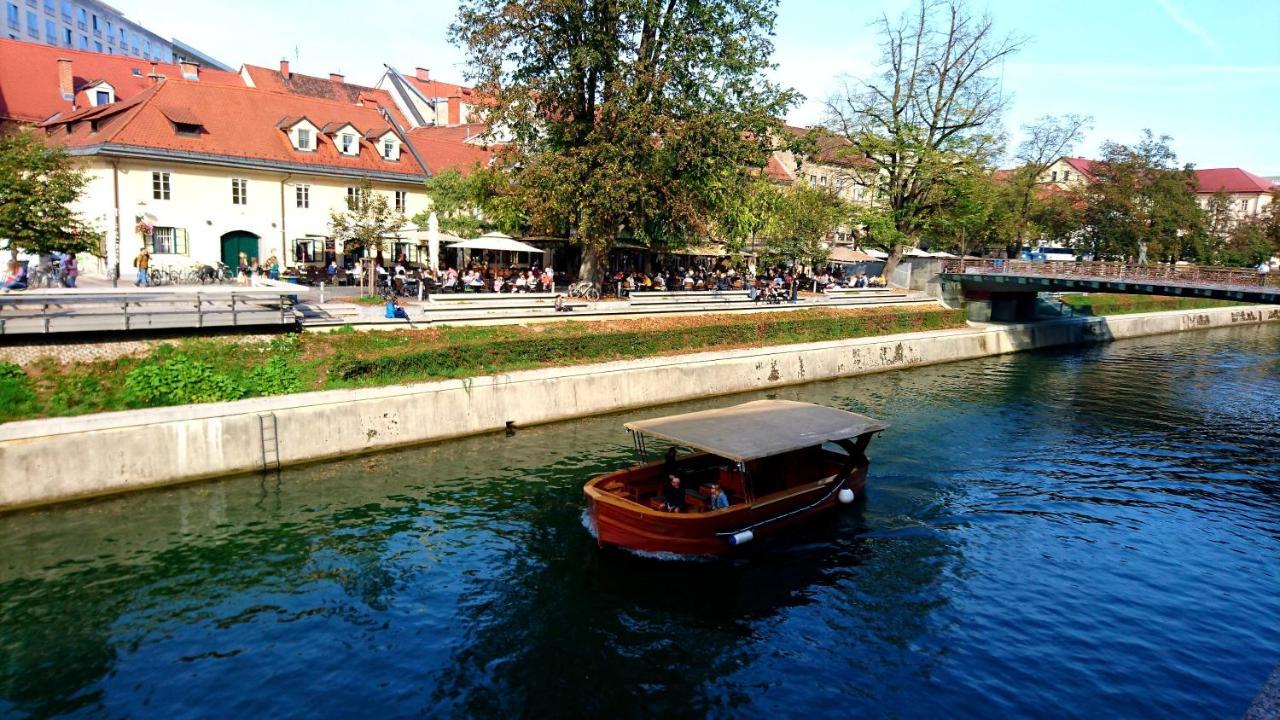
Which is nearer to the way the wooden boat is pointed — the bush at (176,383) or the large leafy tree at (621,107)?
the bush

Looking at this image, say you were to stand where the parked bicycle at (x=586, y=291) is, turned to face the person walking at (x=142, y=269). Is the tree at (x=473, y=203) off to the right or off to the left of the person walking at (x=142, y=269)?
right

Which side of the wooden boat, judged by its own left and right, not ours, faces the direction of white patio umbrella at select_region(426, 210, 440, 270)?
right

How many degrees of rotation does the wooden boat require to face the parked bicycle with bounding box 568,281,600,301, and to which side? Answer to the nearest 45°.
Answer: approximately 135° to its right

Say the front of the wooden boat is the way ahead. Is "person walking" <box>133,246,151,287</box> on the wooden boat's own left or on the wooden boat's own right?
on the wooden boat's own right

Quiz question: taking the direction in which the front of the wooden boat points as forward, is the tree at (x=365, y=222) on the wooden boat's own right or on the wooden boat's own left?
on the wooden boat's own right

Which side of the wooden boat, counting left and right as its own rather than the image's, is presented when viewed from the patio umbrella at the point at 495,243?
right

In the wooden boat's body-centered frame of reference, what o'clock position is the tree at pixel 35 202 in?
The tree is roughly at 2 o'clock from the wooden boat.

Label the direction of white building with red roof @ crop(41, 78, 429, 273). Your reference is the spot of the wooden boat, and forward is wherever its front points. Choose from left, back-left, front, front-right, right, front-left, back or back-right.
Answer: right

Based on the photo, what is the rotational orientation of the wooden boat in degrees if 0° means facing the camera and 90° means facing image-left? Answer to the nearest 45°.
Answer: approximately 45°

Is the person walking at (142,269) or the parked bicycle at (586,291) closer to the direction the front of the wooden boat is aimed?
the person walking
